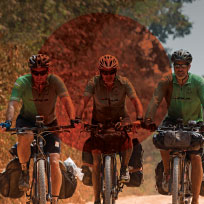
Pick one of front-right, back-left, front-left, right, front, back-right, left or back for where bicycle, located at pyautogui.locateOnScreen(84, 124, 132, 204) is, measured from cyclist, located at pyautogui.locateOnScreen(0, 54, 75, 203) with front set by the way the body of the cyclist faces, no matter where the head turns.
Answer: left

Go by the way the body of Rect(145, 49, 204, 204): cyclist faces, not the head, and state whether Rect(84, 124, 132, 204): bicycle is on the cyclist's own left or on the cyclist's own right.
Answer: on the cyclist's own right

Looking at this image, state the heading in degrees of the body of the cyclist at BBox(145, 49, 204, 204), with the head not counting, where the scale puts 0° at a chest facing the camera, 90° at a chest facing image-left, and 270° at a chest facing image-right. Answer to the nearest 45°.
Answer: approximately 0°

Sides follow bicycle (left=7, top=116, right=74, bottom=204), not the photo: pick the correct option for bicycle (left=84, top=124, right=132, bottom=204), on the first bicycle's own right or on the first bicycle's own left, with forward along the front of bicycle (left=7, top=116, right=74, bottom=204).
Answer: on the first bicycle's own left

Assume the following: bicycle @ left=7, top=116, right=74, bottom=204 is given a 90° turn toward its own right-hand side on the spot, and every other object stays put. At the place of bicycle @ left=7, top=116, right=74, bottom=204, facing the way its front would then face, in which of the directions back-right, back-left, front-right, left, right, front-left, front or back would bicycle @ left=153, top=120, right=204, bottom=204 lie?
back

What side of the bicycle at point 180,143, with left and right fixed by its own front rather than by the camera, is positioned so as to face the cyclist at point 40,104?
right

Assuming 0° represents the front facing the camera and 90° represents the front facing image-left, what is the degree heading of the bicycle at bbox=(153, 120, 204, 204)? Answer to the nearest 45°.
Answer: approximately 0°

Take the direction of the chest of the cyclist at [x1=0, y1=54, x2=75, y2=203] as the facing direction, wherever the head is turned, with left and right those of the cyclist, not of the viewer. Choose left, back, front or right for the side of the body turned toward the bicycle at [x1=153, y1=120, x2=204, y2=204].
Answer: left

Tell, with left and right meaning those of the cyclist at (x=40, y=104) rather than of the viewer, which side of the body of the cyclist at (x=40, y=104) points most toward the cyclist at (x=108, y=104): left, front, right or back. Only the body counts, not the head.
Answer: left
